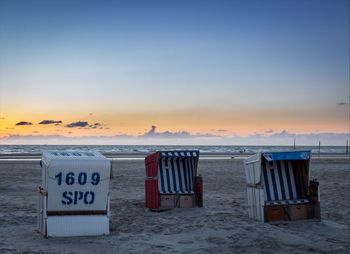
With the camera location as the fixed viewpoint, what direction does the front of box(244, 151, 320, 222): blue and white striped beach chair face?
facing the viewer and to the right of the viewer
